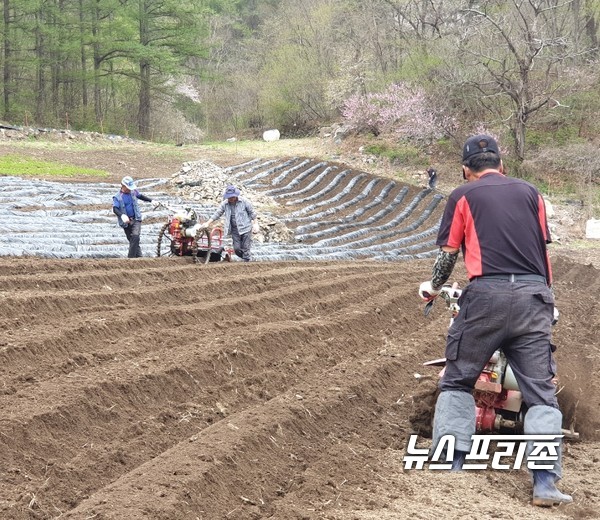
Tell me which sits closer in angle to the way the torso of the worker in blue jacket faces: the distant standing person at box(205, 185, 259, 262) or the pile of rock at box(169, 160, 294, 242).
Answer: the distant standing person

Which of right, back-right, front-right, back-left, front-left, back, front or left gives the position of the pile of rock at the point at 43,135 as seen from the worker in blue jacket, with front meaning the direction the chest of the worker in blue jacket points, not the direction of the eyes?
back-left

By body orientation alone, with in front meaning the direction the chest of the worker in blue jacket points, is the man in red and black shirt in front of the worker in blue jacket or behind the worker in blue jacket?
in front

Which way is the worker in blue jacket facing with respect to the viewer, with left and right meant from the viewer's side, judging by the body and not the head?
facing the viewer and to the right of the viewer

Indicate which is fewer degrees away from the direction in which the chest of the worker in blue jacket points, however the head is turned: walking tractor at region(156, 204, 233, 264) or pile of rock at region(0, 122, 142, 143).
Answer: the walking tractor

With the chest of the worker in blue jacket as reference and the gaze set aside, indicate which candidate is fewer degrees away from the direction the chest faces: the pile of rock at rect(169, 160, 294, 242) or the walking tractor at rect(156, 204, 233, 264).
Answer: the walking tractor

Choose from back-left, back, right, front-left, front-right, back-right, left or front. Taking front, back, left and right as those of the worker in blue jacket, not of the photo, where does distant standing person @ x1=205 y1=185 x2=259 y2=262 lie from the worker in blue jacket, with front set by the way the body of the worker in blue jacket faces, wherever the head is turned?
front-left

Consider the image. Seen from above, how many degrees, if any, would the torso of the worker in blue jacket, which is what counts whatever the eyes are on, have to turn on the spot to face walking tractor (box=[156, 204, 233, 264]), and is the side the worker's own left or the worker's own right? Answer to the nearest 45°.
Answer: approximately 45° to the worker's own left

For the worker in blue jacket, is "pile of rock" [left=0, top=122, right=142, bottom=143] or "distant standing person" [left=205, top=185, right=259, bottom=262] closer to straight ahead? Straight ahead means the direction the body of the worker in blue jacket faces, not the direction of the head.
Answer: the distant standing person
